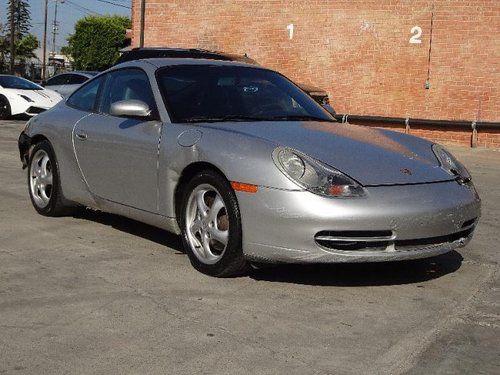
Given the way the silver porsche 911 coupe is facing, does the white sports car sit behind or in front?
behind

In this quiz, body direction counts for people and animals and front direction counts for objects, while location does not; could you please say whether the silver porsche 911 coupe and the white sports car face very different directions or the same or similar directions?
same or similar directions

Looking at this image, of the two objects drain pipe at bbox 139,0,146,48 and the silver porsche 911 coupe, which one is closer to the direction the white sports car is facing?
the silver porsche 911 coupe

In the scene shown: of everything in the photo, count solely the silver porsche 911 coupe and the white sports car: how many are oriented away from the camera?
0

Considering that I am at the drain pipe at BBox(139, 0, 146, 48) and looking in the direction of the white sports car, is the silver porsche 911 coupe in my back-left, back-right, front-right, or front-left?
front-left

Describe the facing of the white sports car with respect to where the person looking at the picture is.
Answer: facing the viewer and to the right of the viewer

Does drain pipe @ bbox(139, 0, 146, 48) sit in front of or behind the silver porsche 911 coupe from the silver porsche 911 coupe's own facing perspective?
behind

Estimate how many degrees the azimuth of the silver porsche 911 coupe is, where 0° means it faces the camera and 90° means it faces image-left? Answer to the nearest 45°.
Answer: approximately 315°

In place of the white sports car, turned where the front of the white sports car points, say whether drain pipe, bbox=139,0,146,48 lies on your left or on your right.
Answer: on your left

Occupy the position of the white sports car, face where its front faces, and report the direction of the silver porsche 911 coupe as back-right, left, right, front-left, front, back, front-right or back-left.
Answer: front-right
